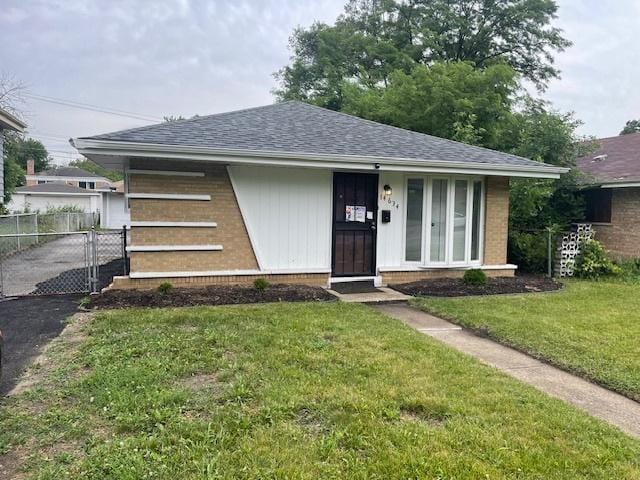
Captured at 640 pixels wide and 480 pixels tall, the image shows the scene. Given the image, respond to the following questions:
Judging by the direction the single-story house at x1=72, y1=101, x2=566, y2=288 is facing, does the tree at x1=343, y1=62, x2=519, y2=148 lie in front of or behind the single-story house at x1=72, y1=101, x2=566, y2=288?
behind

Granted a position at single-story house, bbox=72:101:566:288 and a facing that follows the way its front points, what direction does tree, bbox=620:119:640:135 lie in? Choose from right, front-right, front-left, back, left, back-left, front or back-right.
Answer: back-left

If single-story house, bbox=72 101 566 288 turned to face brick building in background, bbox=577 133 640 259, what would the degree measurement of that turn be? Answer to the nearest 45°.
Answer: approximately 135° to its left

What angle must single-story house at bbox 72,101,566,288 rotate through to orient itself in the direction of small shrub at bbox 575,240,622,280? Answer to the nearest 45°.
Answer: approximately 90° to its left

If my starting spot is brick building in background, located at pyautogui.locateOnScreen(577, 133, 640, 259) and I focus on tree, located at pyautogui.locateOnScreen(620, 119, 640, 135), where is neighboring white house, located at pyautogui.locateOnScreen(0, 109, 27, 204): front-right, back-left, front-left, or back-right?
back-left

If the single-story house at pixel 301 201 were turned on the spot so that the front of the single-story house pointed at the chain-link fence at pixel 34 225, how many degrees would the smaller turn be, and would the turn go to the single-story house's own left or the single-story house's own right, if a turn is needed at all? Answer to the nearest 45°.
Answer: approximately 135° to the single-story house's own right

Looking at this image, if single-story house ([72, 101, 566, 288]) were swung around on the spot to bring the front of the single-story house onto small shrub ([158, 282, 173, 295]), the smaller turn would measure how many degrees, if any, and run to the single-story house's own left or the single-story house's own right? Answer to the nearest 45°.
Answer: approximately 45° to the single-story house's own right

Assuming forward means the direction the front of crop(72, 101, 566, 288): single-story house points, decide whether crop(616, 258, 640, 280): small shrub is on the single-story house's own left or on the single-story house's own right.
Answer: on the single-story house's own left

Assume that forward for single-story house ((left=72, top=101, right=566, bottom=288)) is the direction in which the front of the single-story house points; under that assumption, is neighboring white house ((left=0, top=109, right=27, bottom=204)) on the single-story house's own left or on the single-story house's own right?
on the single-story house's own right

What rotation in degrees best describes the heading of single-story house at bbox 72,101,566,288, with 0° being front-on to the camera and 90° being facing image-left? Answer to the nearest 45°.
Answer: approximately 0°
